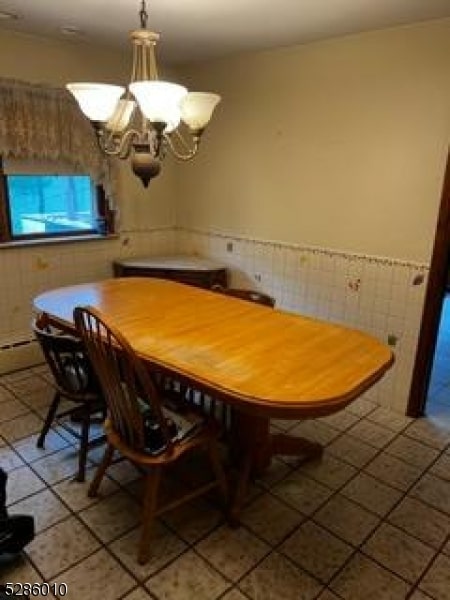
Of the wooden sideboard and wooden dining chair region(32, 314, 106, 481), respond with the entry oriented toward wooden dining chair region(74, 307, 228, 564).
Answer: the wooden sideboard

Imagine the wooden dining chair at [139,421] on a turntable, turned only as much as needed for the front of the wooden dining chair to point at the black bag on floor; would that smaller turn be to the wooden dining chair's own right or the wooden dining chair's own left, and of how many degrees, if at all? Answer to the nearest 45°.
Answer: approximately 135° to the wooden dining chair's own left

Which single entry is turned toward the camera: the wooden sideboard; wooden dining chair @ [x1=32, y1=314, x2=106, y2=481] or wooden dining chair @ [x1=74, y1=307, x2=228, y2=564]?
the wooden sideboard

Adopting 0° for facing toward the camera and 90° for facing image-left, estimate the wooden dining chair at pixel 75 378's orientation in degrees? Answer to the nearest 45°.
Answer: approximately 225°

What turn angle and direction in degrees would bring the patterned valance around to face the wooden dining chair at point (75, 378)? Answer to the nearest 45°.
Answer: approximately 45° to its right

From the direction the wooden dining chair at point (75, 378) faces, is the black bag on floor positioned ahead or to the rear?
to the rear

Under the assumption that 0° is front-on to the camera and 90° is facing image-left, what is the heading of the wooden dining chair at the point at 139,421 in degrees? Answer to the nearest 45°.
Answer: approximately 225°

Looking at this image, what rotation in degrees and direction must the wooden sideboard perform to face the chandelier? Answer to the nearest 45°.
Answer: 0° — it already faces it

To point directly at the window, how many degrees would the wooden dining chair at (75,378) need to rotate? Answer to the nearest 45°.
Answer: approximately 45° to its left

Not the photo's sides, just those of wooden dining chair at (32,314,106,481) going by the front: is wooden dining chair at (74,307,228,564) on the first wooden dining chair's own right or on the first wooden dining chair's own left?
on the first wooden dining chair's own right

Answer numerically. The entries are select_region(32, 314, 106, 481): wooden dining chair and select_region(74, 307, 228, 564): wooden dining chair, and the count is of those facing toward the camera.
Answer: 0

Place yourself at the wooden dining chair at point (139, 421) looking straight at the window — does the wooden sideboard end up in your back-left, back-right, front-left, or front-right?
front-right

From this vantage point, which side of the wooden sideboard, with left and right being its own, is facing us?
front

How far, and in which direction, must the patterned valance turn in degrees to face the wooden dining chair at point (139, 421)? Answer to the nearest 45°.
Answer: approximately 45° to its right

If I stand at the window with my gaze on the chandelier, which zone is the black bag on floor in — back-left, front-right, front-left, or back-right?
front-right

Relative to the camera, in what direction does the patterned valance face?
facing the viewer and to the right of the viewer

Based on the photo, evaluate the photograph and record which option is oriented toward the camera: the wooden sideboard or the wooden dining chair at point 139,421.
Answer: the wooden sideboard

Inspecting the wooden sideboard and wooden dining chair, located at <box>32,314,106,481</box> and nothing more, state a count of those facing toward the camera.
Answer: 1

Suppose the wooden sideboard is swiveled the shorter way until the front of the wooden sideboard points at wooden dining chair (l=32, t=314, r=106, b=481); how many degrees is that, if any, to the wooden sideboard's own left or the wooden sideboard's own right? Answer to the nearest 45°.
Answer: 0° — it already faces it

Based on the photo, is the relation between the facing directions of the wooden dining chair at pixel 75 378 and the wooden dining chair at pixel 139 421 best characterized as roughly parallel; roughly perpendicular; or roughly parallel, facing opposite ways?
roughly parallel
